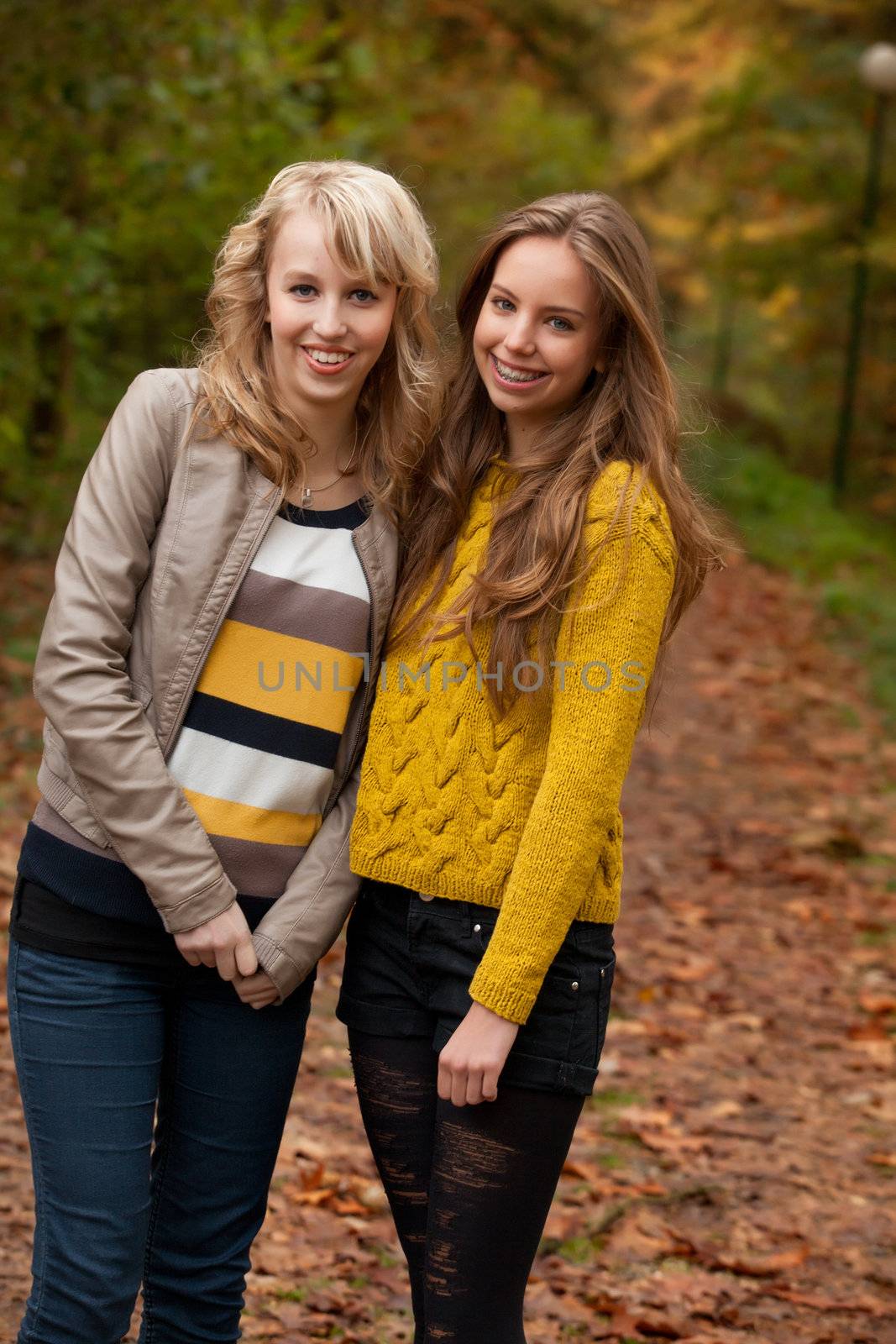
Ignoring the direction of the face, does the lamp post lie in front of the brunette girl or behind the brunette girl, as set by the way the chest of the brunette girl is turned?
behind

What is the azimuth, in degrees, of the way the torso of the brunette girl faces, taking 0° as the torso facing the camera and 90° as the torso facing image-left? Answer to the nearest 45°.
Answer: approximately 45°
